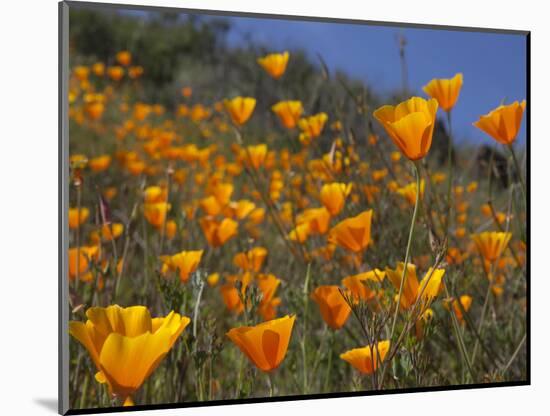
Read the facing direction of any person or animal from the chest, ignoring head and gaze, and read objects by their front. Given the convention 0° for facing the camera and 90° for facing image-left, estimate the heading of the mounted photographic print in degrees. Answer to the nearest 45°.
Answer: approximately 315°
